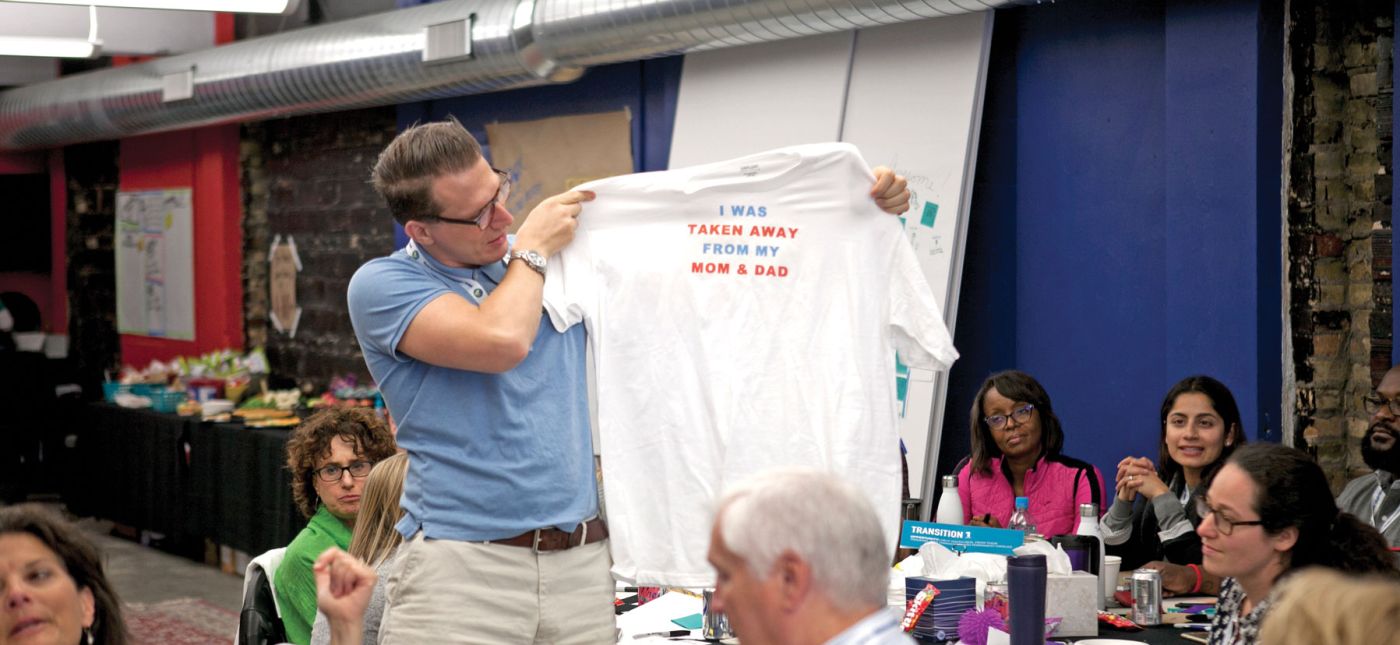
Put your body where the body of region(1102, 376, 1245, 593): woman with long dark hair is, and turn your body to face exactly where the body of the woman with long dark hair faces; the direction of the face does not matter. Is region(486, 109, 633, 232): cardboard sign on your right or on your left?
on your right

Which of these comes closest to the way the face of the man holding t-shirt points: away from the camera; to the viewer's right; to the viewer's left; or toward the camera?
to the viewer's right

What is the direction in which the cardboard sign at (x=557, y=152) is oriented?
toward the camera

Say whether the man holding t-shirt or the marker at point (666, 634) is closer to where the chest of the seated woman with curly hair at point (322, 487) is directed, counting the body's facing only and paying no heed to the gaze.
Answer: the marker

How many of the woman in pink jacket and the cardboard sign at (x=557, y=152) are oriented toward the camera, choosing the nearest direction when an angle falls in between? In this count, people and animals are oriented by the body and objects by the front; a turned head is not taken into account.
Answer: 2

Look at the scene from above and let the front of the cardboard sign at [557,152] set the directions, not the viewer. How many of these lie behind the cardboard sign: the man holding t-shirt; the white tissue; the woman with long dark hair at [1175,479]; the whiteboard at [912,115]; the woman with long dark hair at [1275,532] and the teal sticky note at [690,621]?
0

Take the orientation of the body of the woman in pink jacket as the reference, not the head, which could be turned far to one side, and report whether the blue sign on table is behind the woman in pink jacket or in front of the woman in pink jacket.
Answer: in front

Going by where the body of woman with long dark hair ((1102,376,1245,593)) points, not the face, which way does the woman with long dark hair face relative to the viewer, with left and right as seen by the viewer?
facing the viewer and to the left of the viewer

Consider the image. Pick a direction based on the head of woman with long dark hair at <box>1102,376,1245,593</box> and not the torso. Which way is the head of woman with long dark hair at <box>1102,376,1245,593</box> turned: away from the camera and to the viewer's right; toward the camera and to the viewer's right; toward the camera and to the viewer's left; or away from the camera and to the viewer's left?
toward the camera and to the viewer's left

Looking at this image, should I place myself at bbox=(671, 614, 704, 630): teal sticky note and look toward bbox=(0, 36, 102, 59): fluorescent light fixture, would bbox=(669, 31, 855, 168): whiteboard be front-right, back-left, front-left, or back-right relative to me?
front-right

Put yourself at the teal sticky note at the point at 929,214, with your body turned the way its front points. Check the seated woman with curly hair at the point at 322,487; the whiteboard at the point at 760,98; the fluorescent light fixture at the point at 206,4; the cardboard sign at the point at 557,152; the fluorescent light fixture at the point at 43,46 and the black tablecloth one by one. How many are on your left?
0

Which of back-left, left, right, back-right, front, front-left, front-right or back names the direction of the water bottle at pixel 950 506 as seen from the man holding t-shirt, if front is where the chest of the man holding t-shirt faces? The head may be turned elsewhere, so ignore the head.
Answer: left

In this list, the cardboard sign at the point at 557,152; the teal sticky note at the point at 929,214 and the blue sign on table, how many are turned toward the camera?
3
